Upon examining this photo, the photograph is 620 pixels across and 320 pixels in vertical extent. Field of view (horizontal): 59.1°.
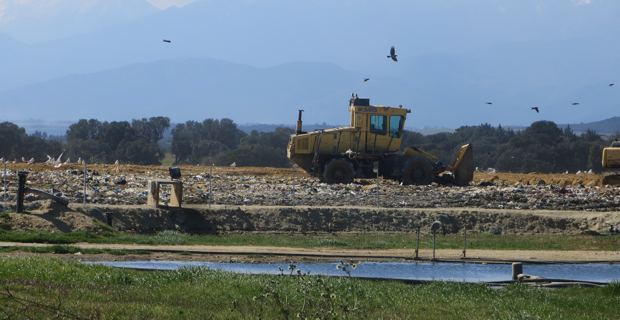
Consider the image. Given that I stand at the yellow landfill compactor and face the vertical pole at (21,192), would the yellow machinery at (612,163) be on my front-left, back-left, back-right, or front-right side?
back-left

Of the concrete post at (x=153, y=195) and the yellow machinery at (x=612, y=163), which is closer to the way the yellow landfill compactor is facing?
the yellow machinery

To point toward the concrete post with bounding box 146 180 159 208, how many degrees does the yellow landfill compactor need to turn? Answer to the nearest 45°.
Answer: approximately 135° to its right

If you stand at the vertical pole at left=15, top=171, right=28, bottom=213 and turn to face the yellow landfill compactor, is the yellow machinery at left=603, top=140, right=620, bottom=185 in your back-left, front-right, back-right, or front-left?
front-right

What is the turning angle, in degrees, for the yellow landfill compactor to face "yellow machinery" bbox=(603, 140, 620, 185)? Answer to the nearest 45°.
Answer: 0° — it already faces it

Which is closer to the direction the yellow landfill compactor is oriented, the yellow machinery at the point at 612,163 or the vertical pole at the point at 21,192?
the yellow machinery

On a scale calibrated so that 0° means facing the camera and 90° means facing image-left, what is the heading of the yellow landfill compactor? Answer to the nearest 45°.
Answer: approximately 270°

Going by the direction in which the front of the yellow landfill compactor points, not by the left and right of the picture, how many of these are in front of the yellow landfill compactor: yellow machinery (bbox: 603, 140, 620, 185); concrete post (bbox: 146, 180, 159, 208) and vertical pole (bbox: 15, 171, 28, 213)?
1
